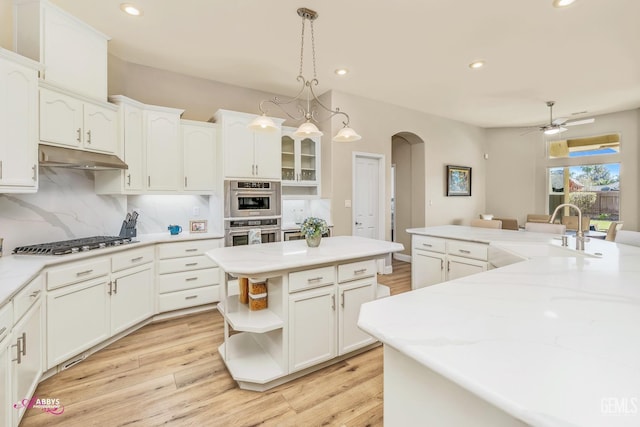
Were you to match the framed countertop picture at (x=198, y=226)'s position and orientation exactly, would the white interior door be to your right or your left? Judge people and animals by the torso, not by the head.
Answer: on your left

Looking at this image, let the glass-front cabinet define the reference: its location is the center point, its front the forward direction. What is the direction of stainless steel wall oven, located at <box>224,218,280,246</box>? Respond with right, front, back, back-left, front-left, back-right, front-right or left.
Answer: front-right

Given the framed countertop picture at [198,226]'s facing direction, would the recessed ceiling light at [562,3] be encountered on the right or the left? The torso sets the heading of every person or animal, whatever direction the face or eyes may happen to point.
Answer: on its left

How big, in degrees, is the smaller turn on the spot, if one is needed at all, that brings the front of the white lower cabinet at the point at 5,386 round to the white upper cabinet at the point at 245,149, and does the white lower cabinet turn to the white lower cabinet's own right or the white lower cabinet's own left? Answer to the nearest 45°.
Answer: approximately 45° to the white lower cabinet's own left

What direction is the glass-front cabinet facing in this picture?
toward the camera

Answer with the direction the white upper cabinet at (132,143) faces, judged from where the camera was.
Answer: facing the viewer and to the right of the viewer

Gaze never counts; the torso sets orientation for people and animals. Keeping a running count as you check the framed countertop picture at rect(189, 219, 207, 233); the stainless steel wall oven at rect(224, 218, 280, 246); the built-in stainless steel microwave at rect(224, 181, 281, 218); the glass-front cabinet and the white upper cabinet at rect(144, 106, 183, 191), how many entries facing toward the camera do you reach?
5

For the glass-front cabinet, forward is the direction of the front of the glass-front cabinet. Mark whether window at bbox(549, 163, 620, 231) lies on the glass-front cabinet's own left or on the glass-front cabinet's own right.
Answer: on the glass-front cabinet's own left

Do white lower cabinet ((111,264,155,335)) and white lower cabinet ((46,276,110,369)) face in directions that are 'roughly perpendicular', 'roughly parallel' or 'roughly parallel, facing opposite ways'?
roughly parallel

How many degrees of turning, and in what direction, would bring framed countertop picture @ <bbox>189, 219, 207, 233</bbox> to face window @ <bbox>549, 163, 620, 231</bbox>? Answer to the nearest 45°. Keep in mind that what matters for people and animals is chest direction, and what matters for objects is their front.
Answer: approximately 90° to its left

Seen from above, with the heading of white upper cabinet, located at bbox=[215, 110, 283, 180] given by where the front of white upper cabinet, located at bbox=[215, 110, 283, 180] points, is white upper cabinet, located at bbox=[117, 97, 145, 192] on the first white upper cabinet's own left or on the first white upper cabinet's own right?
on the first white upper cabinet's own right
